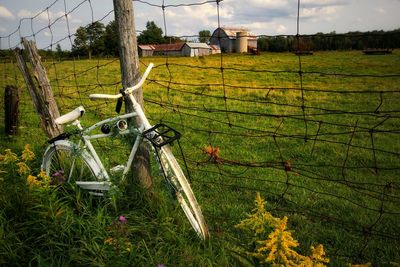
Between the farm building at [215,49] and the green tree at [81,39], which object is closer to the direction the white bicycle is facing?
the farm building

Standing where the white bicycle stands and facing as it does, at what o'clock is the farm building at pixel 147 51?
The farm building is roughly at 8 o'clock from the white bicycle.

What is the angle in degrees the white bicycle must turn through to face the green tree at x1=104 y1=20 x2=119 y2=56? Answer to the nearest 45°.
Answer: approximately 135° to its left

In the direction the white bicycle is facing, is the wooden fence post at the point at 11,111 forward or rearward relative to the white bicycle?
rearward

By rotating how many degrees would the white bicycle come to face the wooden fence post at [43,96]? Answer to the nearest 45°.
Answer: approximately 180°

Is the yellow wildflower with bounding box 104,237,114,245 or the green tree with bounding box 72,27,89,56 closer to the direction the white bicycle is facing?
the yellow wildflower

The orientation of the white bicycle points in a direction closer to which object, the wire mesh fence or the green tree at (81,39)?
the wire mesh fence

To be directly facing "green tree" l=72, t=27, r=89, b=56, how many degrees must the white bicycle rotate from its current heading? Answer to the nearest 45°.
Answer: approximately 135° to its left

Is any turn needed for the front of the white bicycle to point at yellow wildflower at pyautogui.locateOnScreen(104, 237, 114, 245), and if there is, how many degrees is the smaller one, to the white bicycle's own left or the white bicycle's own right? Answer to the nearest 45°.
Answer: approximately 45° to the white bicycle's own right

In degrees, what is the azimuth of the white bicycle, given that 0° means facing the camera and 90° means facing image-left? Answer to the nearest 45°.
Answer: approximately 315°

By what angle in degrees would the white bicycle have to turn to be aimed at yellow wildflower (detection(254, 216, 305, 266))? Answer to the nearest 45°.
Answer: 0° — it already faces it
